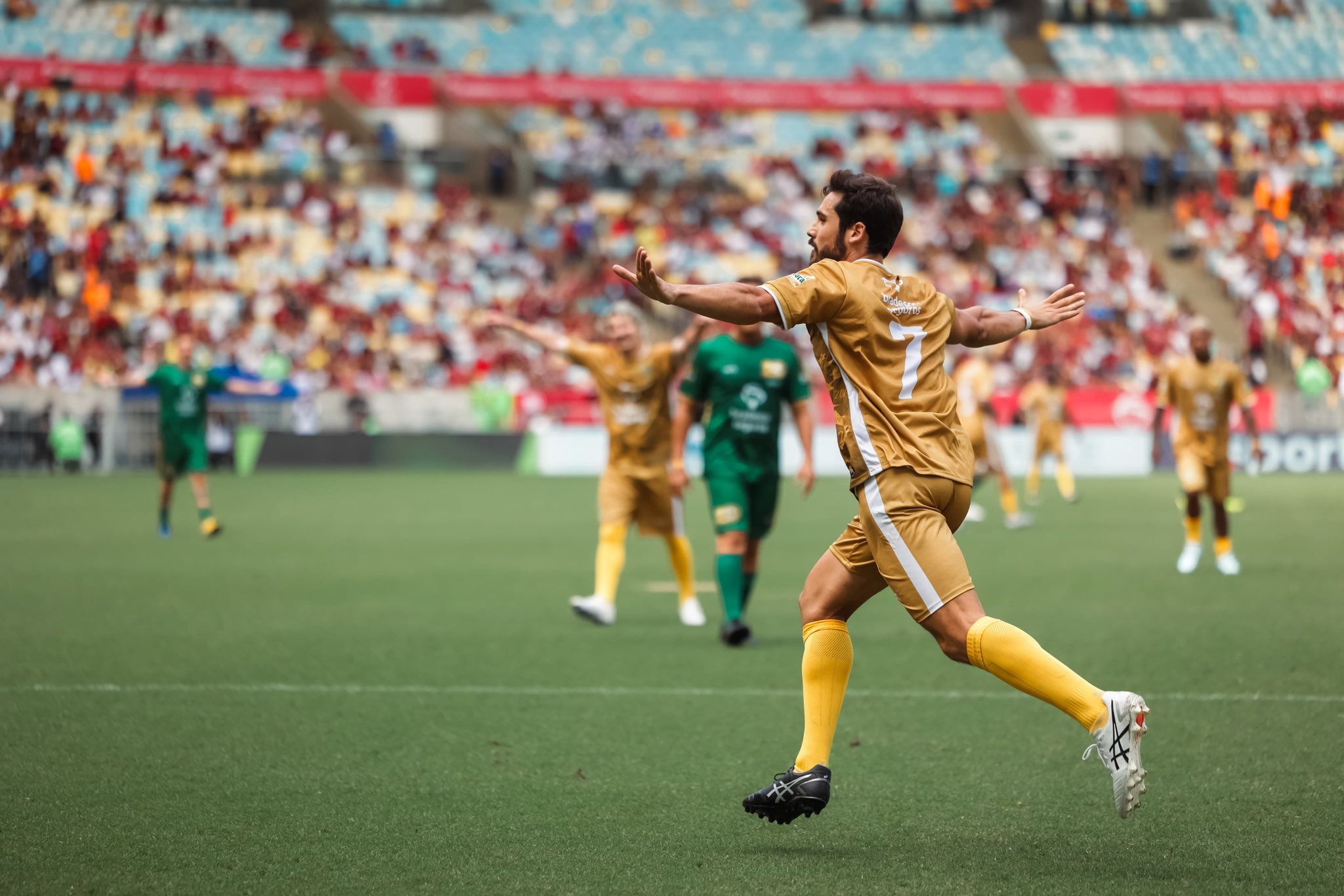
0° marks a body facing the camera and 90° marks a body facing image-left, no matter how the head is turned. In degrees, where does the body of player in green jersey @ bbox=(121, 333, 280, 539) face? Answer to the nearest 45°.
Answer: approximately 0°

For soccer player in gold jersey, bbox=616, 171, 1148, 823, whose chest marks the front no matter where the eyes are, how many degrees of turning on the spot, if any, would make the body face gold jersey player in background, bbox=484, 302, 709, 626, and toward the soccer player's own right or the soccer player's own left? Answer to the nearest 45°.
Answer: approximately 45° to the soccer player's own right

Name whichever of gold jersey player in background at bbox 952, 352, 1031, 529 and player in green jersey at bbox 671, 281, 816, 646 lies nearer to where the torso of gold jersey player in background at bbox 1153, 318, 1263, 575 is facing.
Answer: the player in green jersey

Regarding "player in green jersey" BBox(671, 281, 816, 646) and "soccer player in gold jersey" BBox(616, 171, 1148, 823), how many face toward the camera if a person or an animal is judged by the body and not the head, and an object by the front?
1

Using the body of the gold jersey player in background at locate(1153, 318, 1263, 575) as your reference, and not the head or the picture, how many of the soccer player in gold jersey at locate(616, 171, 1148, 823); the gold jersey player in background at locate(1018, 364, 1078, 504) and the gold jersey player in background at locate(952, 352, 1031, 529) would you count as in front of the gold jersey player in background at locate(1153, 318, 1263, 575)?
1

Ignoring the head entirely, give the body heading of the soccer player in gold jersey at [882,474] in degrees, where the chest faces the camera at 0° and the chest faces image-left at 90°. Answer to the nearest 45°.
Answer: approximately 135°

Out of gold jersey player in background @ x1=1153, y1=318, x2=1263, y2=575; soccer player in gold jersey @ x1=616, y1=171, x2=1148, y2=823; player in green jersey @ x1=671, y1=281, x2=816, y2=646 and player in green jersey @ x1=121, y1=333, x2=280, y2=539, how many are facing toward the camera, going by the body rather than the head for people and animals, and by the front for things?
3

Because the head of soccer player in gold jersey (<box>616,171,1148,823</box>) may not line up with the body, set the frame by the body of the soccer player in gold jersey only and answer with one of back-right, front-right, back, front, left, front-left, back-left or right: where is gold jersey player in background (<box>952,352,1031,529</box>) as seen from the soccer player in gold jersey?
front-right

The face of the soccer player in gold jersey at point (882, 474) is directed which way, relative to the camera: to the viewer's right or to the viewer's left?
to the viewer's left
